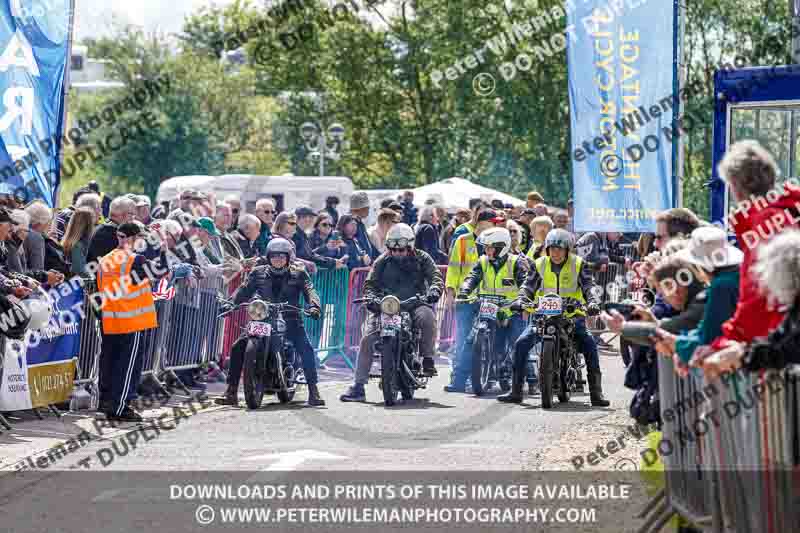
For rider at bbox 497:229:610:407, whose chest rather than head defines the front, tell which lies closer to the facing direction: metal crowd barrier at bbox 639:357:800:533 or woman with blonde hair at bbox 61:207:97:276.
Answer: the metal crowd barrier

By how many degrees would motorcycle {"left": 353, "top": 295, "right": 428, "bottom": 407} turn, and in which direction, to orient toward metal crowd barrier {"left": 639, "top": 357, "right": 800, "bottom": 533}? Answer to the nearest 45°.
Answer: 0° — it already faces it

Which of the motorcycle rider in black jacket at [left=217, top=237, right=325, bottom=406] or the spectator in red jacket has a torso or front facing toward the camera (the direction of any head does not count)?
the motorcycle rider in black jacket

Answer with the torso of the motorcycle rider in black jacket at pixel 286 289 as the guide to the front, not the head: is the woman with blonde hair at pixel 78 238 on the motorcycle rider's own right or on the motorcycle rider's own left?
on the motorcycle rider's own right

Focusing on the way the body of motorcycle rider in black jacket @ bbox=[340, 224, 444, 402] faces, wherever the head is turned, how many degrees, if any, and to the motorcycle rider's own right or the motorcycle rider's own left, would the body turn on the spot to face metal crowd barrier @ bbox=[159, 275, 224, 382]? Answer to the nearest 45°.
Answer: approximately 90° to the motorcycle rider's own right

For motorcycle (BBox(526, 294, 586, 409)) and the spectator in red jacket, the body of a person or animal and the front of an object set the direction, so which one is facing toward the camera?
the motorcycle

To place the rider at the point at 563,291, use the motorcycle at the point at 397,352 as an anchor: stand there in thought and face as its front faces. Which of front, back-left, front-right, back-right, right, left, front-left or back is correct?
left

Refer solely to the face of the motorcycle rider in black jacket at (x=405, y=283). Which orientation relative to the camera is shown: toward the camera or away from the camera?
toward the camera

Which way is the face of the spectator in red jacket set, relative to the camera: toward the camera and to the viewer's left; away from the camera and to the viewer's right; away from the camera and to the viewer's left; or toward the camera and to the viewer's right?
away from the camera and to the viewer's left

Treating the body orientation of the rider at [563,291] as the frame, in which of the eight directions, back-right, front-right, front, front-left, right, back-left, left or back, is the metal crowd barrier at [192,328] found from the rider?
right

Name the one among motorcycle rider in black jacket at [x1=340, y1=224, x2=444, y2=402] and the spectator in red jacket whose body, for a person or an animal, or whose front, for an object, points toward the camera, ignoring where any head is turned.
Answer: the motorcycle rider in black jacket

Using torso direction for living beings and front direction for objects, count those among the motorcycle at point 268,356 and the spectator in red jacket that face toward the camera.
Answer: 1

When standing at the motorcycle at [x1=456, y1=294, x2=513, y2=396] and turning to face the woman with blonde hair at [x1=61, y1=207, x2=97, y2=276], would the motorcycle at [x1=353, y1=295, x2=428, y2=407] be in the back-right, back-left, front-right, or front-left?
front-left

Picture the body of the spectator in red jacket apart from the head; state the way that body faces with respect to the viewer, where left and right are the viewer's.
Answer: facing away from the viewer and to the left of the viewer

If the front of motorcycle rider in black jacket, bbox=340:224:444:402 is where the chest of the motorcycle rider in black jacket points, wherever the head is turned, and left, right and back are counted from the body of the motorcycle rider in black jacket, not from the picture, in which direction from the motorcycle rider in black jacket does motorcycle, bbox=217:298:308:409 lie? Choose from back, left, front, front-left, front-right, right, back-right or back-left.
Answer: front-right

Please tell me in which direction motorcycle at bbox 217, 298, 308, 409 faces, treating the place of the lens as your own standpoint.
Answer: facing the viewer

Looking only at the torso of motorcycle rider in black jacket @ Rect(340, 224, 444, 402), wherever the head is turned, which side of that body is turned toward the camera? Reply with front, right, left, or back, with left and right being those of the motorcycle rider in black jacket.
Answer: front

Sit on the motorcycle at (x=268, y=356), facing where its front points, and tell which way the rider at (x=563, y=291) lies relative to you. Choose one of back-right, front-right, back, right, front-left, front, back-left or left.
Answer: left

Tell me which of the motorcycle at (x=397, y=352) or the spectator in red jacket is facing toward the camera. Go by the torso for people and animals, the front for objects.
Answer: the motorcycle
